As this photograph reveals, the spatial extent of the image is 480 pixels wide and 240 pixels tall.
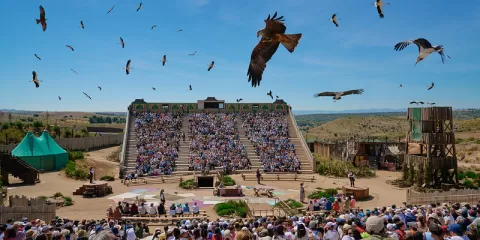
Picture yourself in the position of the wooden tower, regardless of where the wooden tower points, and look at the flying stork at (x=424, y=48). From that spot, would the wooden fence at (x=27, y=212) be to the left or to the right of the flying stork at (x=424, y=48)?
right

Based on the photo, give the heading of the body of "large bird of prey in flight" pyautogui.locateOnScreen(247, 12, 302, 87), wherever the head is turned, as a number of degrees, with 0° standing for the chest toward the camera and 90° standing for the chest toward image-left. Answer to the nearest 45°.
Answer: approximately 90°

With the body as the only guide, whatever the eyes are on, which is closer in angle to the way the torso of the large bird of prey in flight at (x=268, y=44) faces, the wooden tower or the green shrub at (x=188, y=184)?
the green shrub
